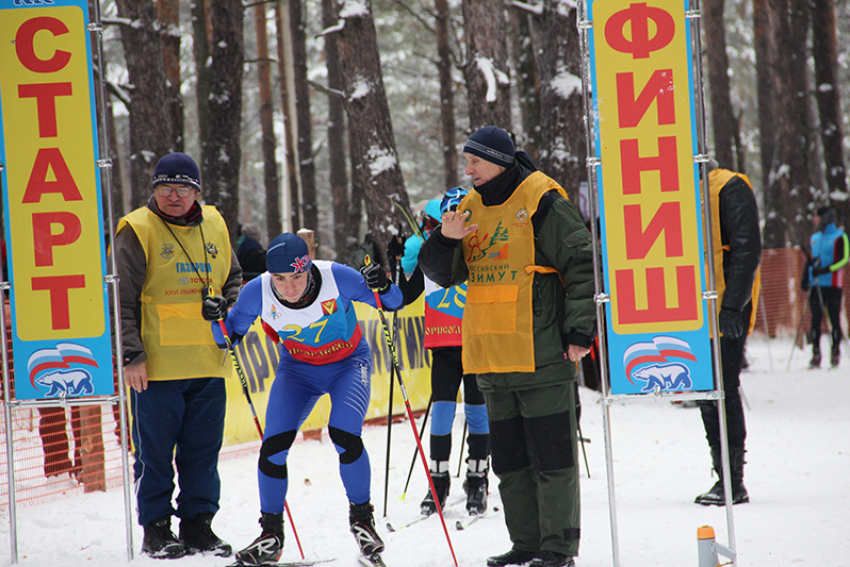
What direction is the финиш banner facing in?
toward the camera

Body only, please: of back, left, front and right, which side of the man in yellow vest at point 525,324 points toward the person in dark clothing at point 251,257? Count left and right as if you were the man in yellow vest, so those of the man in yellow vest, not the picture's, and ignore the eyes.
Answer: right

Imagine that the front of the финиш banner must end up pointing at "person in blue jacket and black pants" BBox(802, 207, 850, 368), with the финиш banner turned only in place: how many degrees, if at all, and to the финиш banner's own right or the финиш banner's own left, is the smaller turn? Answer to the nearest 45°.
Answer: approximately 180°

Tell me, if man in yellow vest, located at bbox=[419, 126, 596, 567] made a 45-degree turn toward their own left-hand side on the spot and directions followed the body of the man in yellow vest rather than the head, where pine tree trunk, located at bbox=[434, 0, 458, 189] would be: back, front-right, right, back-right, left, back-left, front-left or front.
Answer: back

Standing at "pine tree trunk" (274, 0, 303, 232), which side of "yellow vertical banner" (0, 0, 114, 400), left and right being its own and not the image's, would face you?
back

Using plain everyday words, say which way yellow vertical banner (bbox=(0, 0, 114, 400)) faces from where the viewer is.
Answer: facing the viewer

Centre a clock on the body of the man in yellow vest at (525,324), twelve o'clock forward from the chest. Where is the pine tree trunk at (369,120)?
The pine tree trunk is roughly at 4 o'clock from the man in yellow vest.

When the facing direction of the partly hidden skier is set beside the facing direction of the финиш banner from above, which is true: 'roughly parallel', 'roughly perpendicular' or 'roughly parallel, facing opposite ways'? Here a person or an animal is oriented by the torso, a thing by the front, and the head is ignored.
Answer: roughly parallel

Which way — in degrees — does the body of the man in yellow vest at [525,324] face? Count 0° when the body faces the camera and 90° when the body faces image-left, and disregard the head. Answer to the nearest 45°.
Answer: approximately 45°

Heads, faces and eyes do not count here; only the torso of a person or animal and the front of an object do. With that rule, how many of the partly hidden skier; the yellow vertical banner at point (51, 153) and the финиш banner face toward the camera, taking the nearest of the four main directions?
3

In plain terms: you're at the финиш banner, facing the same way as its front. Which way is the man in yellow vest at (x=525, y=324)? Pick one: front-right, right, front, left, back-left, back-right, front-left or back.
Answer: right

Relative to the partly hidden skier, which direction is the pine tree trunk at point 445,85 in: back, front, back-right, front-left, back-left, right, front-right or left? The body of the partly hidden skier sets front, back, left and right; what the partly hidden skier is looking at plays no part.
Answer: back

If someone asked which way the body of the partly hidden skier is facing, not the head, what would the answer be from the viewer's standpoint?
toward the camera
